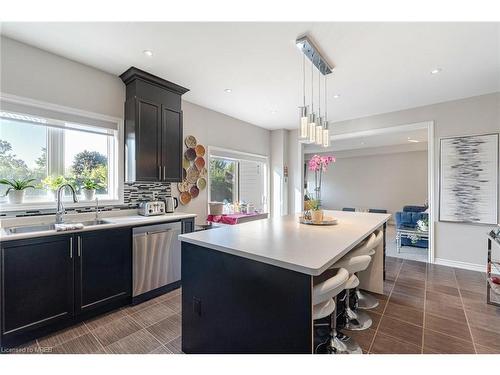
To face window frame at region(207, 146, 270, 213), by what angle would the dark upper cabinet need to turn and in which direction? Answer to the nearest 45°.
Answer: approximately 90° to its left

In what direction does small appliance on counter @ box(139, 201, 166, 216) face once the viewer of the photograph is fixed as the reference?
facing the viewer and to the right of the viewer

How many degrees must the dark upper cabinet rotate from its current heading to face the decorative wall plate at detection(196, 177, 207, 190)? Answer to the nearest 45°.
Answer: approximately 90° to its left

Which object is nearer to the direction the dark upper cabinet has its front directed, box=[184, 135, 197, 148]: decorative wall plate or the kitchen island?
the kitchen island

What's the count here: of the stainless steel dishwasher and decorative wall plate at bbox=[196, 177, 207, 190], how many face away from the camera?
0

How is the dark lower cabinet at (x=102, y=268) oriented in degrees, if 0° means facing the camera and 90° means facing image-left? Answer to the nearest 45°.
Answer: approximately 315°

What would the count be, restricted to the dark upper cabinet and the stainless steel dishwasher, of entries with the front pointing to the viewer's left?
0

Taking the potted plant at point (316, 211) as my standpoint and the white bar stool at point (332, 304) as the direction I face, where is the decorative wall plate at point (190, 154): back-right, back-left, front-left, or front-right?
back-right
